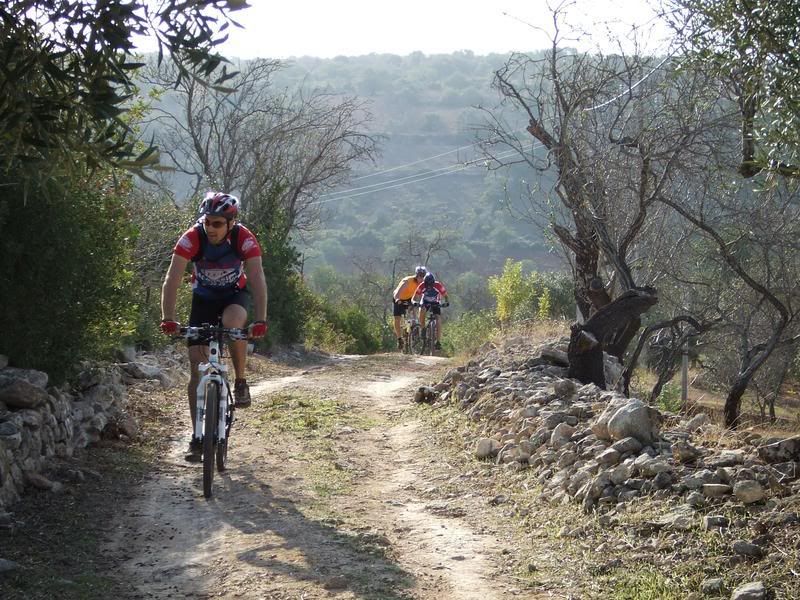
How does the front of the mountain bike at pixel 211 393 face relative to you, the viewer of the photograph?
facing the viewer

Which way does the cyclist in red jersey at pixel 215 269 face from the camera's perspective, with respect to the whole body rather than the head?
toward the camera

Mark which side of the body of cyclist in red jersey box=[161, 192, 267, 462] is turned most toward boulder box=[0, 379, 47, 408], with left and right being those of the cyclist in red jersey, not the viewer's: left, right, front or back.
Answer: right

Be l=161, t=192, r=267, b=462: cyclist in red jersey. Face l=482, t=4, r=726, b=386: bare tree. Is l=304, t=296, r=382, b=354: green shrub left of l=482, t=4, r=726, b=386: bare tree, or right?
left

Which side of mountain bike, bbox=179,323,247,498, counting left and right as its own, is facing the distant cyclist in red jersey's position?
back

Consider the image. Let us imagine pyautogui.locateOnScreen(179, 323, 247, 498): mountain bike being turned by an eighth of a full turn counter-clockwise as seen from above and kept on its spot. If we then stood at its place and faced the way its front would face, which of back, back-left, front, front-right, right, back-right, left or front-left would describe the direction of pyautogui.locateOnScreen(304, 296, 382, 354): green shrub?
back-left

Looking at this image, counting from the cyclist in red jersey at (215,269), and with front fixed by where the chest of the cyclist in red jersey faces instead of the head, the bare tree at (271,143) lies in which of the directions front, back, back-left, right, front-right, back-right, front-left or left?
back

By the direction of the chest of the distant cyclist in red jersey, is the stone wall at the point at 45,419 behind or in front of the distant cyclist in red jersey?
in front

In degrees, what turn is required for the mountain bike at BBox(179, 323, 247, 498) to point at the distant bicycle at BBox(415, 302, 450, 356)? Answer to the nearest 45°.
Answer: approximately 180°

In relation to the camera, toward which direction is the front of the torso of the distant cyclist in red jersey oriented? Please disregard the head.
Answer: toward the camera

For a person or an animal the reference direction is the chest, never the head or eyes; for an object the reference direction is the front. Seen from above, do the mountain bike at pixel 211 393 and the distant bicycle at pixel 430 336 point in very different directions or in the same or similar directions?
same or similar directions

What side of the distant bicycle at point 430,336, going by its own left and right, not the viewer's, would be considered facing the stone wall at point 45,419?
front
